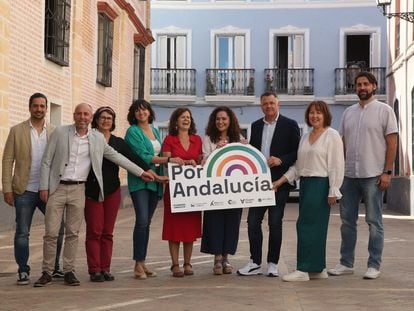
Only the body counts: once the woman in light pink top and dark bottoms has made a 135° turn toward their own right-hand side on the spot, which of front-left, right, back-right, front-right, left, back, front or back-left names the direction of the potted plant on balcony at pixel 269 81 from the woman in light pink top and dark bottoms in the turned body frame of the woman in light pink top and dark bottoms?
front-right

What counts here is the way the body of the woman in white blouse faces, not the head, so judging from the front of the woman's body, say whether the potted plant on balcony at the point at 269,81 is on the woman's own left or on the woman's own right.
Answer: on the woman's own right

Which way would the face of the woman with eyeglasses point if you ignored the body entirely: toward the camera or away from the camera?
toward the camera

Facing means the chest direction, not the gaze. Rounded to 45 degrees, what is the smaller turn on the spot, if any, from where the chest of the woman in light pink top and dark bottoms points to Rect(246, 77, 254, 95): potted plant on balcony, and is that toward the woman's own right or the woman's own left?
approximately 180°

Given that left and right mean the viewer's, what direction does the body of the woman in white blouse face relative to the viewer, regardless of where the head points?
facing the viewer and to the left of the viewer

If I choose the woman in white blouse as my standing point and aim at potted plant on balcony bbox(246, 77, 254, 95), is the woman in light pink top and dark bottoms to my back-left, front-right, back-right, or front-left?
front-left

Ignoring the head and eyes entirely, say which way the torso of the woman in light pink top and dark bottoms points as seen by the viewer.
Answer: toward the camera

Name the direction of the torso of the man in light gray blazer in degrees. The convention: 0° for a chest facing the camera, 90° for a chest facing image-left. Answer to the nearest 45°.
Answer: approximately 0°

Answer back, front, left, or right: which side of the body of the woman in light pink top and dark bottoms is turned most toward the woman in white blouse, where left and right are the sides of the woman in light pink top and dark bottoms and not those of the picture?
left

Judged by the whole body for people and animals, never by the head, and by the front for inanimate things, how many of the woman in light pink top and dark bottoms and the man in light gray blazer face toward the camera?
2

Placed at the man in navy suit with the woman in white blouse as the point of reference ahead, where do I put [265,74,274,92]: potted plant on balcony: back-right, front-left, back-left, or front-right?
back-left
